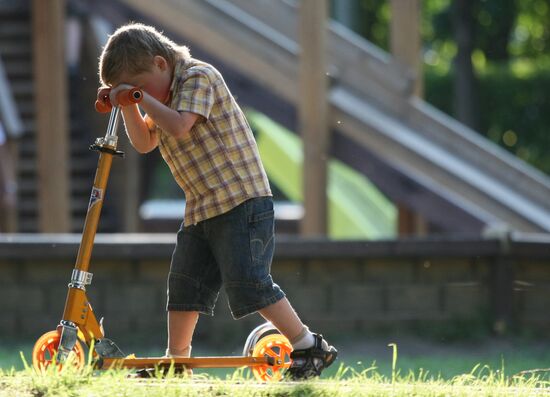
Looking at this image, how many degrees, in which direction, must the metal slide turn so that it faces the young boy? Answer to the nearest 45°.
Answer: approximately 90° to its right

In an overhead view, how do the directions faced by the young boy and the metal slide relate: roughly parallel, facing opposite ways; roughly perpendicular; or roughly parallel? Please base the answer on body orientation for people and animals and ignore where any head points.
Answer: roughly parallel, facing opposite ways

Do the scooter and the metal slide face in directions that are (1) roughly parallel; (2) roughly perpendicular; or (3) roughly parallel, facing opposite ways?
roughly parallel, facing opposite ways

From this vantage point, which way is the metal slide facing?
to the viewer's right

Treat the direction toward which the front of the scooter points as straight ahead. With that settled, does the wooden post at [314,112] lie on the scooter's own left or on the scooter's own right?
on the scooter's own right

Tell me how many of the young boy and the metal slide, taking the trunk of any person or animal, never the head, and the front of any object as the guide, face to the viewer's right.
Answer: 1

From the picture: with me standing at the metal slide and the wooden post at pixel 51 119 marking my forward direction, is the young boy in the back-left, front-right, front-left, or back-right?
front-left

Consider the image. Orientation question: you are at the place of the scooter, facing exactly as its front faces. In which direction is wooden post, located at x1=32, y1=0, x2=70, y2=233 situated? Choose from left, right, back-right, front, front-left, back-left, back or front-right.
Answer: right

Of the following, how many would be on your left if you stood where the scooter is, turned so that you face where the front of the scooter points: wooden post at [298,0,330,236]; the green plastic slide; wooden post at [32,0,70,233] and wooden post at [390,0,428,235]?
0

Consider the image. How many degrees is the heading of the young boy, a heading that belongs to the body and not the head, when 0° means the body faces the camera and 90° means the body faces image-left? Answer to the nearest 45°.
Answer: approximately 90°

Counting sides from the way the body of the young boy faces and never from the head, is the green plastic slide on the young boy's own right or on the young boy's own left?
on the young boy's own right

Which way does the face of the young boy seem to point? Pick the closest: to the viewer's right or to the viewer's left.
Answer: to the viewer's left

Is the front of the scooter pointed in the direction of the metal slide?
no

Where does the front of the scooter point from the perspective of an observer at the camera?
facing to the left of the viewer

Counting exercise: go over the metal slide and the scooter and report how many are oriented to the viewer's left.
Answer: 1

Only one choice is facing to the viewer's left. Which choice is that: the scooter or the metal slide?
the scooter
